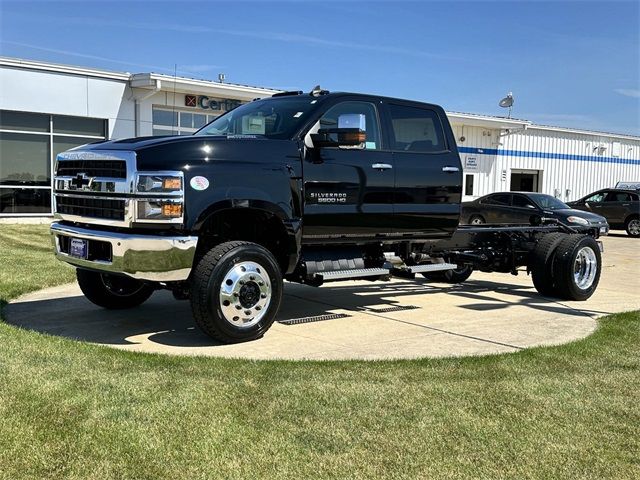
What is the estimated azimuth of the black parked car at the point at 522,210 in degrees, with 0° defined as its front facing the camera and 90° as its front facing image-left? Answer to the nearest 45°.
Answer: approximately 315°

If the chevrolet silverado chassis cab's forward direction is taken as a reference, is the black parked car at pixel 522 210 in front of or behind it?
behind

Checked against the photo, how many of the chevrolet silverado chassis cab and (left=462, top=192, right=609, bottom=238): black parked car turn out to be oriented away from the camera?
0

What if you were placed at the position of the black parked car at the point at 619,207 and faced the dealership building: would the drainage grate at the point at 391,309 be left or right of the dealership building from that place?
left

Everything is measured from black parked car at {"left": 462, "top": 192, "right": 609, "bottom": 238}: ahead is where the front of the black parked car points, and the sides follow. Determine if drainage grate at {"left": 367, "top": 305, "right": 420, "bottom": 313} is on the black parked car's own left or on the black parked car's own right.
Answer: on the black parked car's own right

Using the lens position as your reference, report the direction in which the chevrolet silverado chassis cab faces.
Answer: facing the viewer and to the left of the viewer

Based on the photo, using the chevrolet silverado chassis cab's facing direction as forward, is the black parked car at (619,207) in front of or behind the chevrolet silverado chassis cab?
behind
